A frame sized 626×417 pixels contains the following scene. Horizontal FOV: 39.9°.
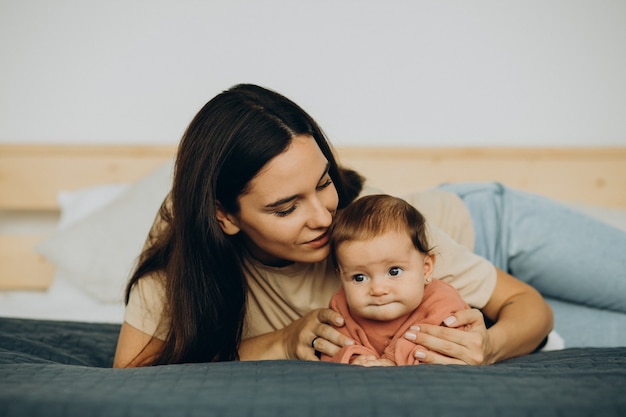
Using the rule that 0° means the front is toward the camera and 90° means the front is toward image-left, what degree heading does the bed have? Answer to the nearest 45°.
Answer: approximately 0°
